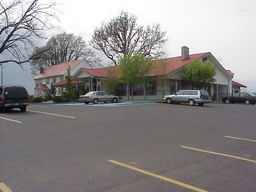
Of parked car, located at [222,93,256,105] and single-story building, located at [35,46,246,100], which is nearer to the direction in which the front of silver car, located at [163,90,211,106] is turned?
the single-story building

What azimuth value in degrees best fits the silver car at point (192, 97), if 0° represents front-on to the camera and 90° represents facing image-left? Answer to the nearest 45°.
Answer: approximately 135°

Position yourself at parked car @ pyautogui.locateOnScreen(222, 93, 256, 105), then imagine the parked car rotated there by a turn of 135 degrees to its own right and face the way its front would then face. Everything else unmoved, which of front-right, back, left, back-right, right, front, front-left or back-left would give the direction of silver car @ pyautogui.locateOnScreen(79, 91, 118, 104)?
back

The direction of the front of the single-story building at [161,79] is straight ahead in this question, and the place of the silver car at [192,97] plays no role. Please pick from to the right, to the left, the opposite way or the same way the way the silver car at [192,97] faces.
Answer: to the right

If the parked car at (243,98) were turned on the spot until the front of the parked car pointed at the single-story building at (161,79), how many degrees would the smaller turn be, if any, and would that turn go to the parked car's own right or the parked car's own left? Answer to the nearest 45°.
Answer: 0° — it already faces it

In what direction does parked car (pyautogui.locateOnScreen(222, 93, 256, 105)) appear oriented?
to the viewer's left

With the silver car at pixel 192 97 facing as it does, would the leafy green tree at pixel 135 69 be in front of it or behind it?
in front

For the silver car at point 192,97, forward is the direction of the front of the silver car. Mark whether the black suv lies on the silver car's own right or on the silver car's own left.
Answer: on the silver car's own left

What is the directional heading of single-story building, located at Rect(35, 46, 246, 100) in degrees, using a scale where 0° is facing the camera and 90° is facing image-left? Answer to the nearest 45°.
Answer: approximately 45°

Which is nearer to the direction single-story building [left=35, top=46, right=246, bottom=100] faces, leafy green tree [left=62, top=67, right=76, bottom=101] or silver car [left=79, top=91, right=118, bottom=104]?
the silver car

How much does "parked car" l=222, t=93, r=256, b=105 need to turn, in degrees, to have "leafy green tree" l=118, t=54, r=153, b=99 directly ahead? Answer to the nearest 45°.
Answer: approximately 45° to its left
